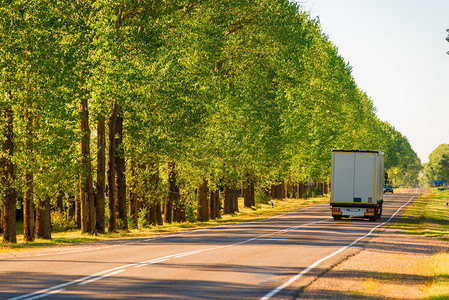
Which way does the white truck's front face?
away from the camera
